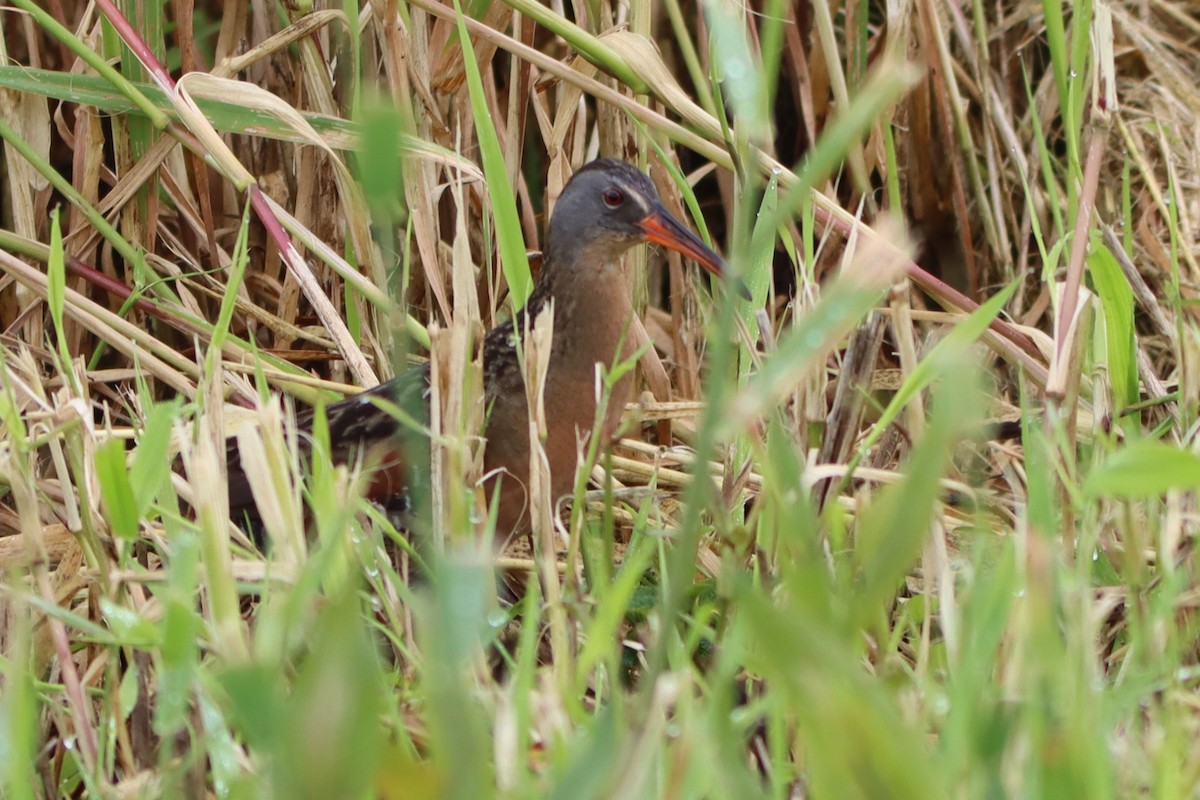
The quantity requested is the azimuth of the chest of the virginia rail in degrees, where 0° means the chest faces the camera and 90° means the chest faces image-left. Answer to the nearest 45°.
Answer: approximately 270°
